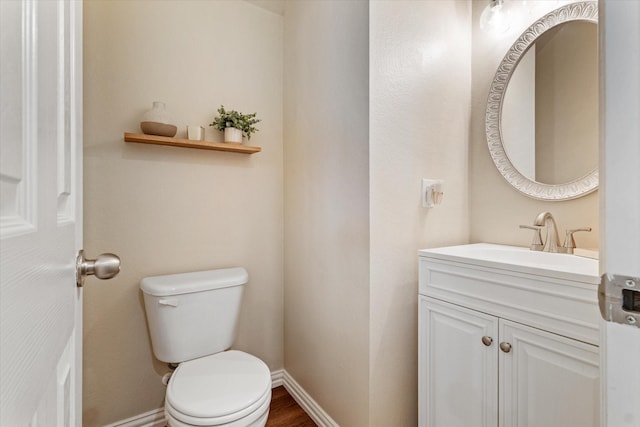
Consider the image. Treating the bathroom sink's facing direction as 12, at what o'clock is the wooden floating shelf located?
The wooden floating shelf is roughly at 1 o'clock from the bathroom sink.

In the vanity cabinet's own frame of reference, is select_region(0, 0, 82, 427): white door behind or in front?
in front

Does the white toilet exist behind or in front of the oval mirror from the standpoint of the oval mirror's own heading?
in front

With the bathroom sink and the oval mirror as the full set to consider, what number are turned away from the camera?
0

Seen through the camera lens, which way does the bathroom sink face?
facing the viewer and to the left of the viewer

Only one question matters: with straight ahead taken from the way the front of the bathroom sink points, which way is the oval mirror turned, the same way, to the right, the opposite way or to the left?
the same way

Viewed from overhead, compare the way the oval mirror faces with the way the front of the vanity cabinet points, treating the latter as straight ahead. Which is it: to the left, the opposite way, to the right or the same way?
the same way

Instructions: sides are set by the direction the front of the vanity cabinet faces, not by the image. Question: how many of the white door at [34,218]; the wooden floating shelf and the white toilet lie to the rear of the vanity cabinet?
0
